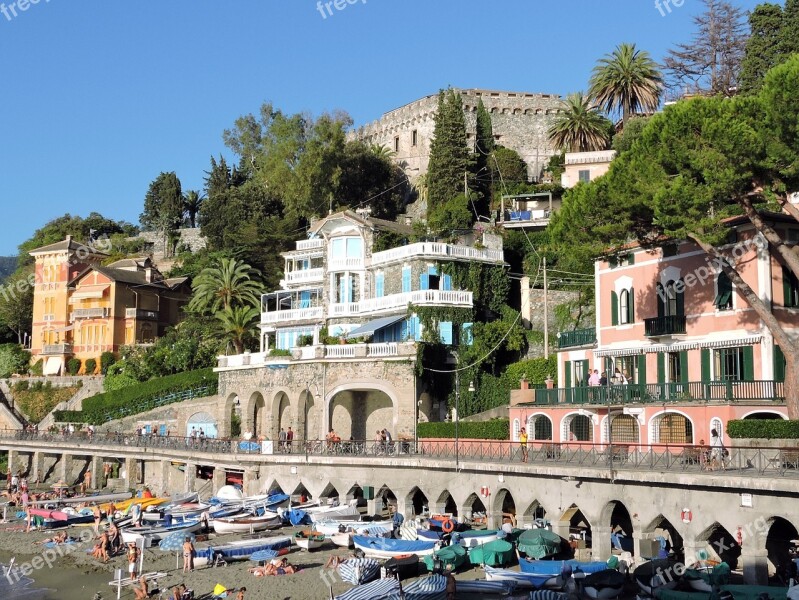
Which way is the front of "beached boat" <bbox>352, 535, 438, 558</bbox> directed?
to the viewer's left

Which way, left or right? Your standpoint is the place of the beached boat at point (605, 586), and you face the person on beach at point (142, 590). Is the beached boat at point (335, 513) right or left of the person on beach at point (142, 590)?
right

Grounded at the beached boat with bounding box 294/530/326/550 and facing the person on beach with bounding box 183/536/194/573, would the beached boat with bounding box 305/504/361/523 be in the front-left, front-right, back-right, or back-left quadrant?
back-right

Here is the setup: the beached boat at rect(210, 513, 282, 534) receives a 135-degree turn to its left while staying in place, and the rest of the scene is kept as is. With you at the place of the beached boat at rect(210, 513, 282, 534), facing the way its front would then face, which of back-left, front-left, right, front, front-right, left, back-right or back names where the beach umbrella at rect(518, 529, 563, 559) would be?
front

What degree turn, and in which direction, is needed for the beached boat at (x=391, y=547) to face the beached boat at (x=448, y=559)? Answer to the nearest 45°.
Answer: approximately 135° to its left

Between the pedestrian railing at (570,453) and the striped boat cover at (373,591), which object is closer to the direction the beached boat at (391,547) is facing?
the striped boat cover

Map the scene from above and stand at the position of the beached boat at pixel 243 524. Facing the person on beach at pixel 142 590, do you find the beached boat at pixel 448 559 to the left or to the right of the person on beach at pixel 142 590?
left

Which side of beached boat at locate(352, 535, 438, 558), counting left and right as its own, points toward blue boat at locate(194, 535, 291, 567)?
front

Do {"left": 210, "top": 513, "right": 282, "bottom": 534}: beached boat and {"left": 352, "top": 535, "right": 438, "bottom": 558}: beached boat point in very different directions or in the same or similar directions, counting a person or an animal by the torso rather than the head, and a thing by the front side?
same or similar directions

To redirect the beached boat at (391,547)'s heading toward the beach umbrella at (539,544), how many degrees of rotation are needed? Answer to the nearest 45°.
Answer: approximately 135° to its left

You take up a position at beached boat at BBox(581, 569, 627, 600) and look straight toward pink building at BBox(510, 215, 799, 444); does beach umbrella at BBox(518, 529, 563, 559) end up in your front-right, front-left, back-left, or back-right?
front-left

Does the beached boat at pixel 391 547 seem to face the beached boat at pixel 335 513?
no

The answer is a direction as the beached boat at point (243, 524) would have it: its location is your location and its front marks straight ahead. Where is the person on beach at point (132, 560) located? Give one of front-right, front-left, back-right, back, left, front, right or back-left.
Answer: front-left

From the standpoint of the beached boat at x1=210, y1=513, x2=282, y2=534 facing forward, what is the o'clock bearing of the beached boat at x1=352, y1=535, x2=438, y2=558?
the beached boat at x1=352, y1=535, x2=438, y2=558 is roughly at 8 o'clock from the beached boat at x1=210, y1=513, x2=282, y2=534.

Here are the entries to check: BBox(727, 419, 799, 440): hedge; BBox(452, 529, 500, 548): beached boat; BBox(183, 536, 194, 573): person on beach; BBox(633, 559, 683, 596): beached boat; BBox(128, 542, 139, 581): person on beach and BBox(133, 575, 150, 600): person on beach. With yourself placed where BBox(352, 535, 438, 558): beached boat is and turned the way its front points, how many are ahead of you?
3
